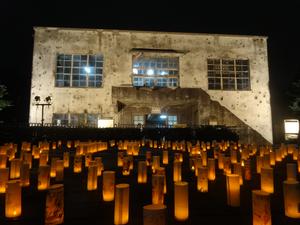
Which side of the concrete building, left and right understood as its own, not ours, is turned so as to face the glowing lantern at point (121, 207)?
front

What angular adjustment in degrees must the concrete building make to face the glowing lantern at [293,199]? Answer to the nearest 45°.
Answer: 0° — it already faces it

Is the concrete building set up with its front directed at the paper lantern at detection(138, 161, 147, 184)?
yes

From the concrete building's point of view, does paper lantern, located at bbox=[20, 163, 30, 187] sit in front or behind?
in front

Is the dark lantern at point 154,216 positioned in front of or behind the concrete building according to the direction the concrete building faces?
in front

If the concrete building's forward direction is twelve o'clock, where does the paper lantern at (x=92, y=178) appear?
The paper lantern is roughly at 12 o'clock from the concrete building.

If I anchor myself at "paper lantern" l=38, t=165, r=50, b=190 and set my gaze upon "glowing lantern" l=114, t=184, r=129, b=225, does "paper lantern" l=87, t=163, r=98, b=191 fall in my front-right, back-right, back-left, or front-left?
front-left

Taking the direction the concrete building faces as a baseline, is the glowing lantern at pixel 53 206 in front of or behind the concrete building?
in front

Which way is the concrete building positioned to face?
toward the camera

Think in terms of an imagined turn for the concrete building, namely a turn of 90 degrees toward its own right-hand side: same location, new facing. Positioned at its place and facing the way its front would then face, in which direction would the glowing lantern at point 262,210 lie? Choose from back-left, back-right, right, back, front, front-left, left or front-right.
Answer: left

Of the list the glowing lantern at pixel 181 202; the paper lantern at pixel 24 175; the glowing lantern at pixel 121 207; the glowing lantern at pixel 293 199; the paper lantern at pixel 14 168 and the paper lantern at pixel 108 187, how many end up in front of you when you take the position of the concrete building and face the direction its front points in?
6

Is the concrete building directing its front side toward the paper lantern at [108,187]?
yes

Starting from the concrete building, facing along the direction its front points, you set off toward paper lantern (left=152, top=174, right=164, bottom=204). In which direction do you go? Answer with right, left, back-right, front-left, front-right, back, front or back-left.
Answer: front

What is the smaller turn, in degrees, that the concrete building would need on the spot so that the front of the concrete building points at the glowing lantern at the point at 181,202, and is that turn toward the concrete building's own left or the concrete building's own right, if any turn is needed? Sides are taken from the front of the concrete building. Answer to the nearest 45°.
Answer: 0° — it already faces it
